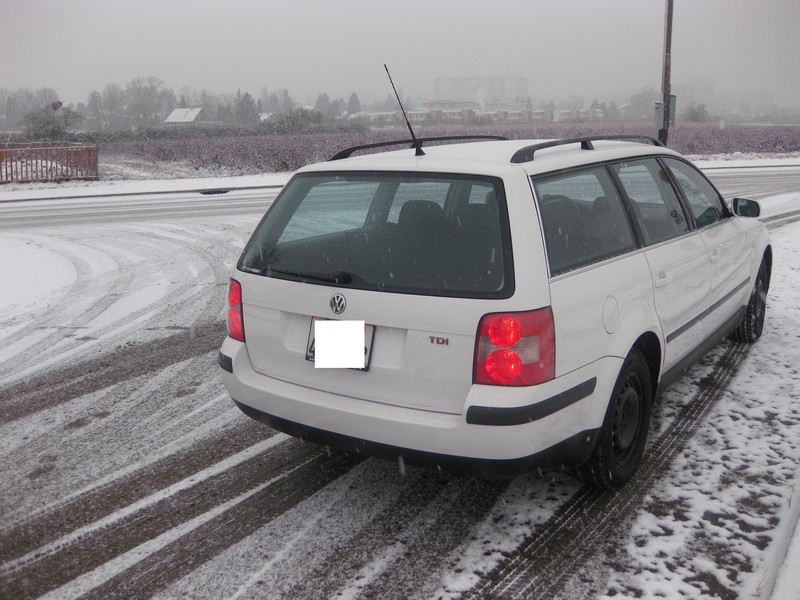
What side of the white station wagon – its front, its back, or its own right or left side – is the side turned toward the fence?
left

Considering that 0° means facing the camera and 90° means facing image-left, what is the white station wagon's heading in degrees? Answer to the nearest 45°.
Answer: approximately 225°
